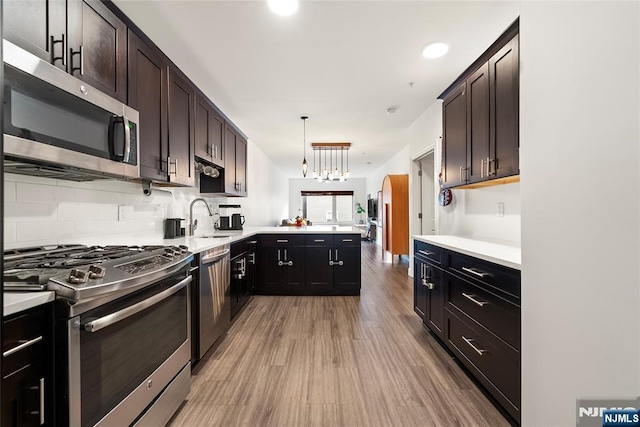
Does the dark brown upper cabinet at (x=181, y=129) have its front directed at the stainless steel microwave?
no

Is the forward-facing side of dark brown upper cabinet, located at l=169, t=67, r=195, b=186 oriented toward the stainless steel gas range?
no

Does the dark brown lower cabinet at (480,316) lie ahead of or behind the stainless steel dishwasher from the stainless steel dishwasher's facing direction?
ahead

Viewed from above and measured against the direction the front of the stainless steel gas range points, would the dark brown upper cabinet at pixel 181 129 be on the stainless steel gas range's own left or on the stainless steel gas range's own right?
on the stainless steel gas range's own left

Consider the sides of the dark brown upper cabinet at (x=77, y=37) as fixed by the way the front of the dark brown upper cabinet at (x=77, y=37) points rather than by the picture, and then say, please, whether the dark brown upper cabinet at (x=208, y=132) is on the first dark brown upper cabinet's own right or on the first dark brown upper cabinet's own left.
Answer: on the first dark brown upper cabinet's own left

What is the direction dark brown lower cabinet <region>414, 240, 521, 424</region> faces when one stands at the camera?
facing the viewer and to the left of the viewer

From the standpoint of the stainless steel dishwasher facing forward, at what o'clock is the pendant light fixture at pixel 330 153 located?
The pendant light fixture is roughly at 9 o'clock from the stainless steel dishwasher.

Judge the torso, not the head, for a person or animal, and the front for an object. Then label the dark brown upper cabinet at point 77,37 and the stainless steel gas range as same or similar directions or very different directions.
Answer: same or similar directions

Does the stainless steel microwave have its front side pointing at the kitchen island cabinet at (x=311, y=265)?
no

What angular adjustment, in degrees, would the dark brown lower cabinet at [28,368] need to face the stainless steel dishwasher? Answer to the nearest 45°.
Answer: approximately 90° to its left

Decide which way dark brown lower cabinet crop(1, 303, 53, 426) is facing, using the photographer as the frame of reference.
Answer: facing the viewer and to the right of the viewer

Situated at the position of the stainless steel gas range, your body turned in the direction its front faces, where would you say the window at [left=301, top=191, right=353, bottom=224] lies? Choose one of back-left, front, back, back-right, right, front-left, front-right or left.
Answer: left

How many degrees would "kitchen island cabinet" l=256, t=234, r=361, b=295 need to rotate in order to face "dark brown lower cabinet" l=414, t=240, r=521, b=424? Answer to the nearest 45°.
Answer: approximately 45° to its left

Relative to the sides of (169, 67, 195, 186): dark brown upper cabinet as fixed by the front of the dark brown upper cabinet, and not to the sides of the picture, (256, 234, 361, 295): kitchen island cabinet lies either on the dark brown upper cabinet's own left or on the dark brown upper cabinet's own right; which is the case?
on the dark brown upper cabinet's own left

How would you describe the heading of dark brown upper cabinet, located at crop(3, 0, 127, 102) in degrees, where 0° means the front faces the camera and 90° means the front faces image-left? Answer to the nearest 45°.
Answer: approximately 315°
